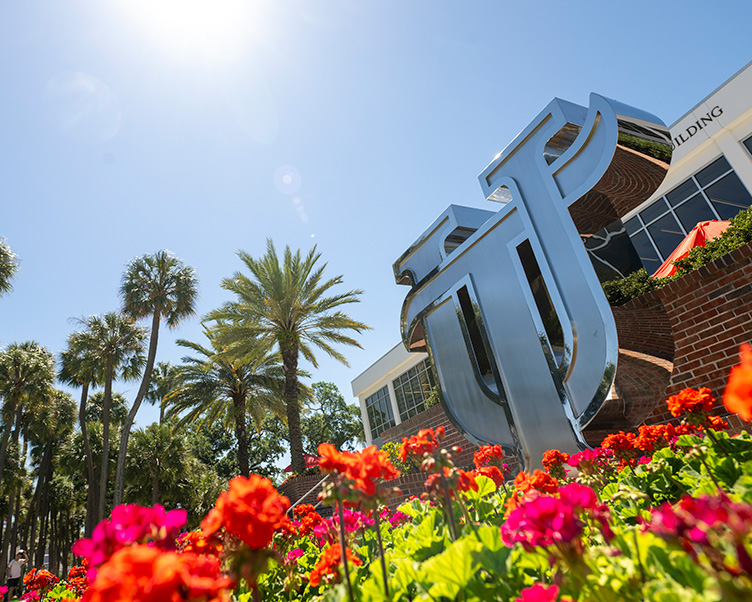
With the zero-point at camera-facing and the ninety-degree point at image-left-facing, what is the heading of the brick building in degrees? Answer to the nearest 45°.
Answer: approximately 45°

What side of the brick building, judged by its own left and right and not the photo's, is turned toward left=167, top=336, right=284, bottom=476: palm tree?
right

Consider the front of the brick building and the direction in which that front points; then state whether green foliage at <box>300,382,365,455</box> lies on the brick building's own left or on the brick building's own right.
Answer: on the brick building's own right

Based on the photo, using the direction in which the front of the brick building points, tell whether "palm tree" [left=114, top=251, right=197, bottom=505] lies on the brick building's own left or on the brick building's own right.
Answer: on the brick building's own right

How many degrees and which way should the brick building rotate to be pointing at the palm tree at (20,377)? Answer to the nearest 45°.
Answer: approximately 45° to its right
